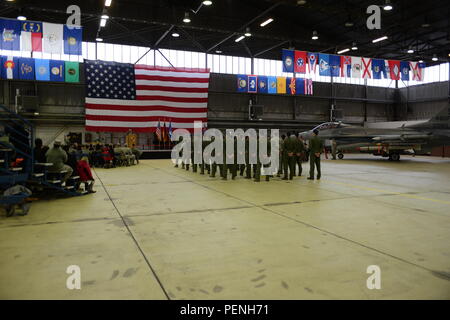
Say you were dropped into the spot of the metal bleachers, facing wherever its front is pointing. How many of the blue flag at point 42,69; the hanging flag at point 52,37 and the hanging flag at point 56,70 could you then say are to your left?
3

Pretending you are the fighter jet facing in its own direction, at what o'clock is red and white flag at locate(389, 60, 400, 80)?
The red and white flag is roughly at 3 o'clock from the fighter jet.

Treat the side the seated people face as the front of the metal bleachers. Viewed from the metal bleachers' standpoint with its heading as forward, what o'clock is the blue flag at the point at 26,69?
The blue flag is roughly at 9 o'clock from the metal bleachers.

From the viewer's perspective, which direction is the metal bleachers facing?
to the viewer's right

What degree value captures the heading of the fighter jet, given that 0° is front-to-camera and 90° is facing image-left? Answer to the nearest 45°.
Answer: approximately 90°

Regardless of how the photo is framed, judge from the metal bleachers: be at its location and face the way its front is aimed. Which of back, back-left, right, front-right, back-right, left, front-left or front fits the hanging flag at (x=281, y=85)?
front-left

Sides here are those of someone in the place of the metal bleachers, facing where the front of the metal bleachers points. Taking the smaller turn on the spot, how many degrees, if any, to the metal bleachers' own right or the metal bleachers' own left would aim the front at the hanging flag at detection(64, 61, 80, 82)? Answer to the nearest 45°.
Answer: approximately 90° to the metal bleachers' own left

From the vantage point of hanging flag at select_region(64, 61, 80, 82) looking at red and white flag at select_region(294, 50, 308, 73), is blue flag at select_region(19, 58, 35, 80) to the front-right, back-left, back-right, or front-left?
back-right

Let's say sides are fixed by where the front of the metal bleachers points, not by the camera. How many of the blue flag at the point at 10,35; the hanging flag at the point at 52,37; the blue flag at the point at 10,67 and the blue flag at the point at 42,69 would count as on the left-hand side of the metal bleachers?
4

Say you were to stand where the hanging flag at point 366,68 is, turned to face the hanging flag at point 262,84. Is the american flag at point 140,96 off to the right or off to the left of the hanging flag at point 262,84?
left

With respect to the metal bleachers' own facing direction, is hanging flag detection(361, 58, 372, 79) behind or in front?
in front

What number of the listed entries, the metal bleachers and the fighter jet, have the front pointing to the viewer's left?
1

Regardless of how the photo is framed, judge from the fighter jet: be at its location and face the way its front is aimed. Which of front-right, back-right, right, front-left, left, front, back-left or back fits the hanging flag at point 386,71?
right

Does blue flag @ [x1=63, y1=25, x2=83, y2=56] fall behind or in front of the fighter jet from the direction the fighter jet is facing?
in front
